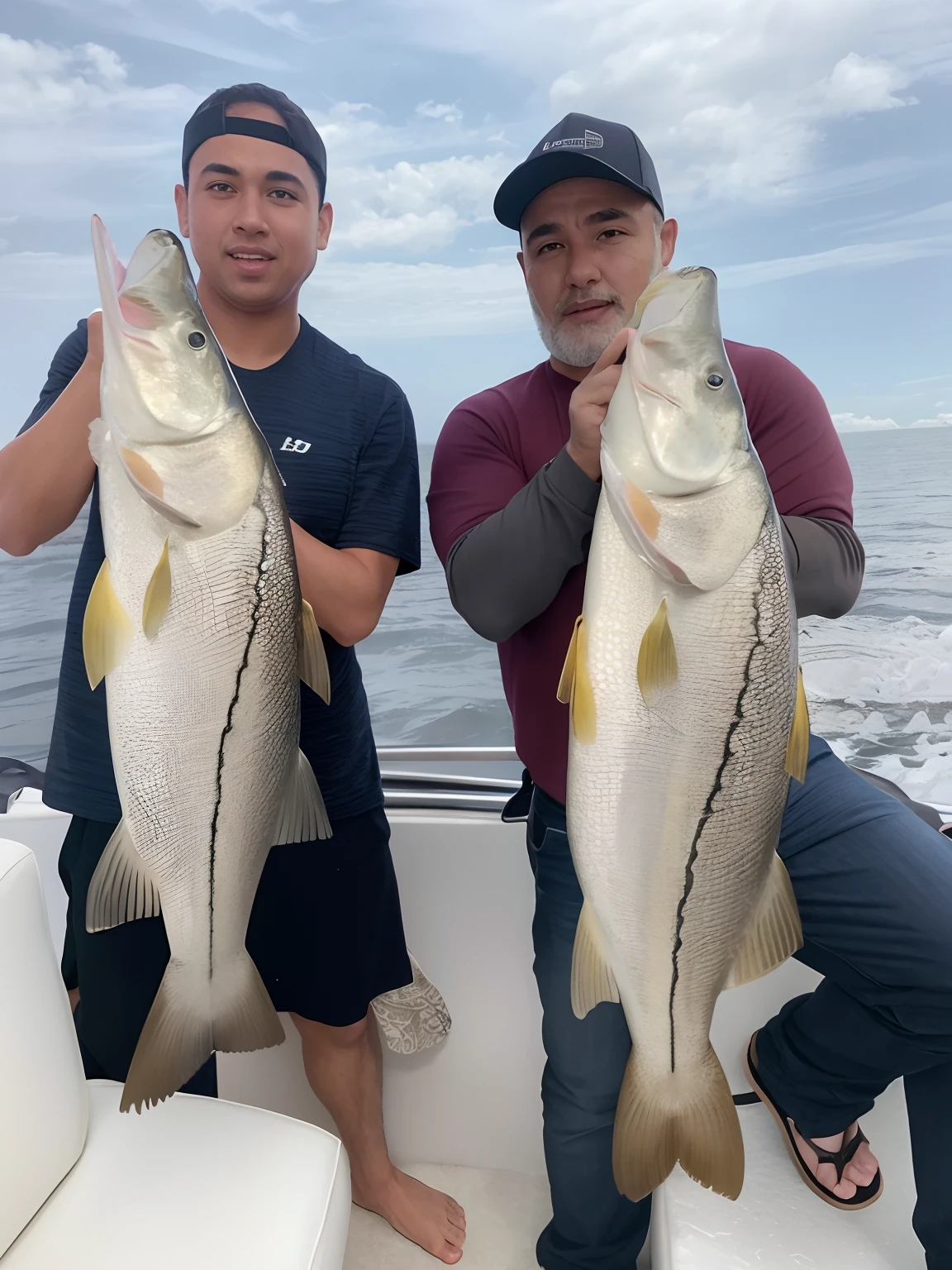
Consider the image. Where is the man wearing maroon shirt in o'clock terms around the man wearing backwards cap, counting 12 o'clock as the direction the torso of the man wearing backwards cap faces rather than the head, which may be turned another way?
The man wearing maroon shirt is roughly at 10 o'clock from the man wearing backwards cap.

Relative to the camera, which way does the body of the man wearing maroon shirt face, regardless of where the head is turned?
toward the camera

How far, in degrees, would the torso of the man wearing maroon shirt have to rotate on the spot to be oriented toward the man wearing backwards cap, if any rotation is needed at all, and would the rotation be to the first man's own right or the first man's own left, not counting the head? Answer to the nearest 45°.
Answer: approximately 90° to the first man's own right

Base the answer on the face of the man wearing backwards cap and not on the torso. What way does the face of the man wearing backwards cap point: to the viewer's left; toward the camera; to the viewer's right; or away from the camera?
toward the camera

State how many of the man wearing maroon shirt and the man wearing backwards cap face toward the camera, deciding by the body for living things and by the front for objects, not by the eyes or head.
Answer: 2

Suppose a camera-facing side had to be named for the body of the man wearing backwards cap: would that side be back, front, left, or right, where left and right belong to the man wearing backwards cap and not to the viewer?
front
